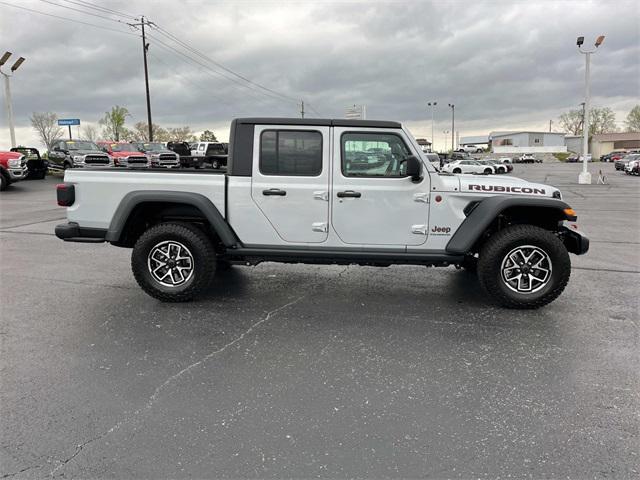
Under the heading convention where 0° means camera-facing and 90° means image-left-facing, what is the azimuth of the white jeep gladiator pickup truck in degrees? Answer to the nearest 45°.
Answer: approximately 270°

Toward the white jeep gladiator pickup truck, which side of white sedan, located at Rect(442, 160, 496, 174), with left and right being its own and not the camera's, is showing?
right

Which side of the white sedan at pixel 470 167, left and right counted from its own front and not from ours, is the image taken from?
right

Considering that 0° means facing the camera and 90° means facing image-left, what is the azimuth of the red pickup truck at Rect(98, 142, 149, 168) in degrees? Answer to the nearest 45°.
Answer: approximately 315°

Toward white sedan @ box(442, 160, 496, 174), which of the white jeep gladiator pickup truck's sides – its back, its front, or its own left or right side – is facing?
left

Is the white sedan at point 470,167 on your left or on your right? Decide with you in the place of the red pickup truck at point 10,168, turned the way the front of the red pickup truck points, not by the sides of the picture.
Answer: on your left

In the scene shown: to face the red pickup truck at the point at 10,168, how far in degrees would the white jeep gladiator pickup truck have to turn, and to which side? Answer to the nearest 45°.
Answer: approximately 135° to its left
